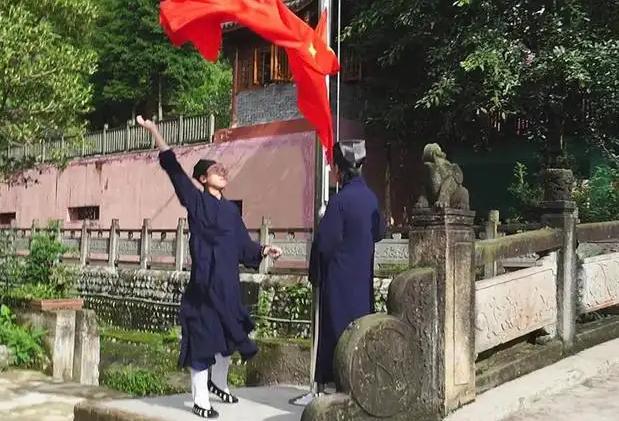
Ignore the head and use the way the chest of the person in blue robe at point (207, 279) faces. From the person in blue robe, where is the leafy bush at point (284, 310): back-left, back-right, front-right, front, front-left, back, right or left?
back-left

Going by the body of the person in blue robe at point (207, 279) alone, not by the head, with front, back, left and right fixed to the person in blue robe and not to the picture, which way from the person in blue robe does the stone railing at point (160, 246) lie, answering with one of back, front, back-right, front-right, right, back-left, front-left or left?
back-left

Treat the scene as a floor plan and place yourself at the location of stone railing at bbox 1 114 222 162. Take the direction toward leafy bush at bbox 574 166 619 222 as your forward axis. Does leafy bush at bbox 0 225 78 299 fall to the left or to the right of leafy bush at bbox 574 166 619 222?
right

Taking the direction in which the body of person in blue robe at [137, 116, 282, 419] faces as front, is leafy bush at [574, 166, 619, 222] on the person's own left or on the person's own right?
on the person's own left

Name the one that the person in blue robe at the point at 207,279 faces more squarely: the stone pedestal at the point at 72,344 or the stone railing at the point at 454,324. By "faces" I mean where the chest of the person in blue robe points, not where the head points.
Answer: the stone railing

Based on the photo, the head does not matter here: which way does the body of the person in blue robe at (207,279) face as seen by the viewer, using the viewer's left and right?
facing the viewer and to the right of the viewer

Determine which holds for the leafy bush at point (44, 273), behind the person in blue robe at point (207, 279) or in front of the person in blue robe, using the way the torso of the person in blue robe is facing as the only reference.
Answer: behind

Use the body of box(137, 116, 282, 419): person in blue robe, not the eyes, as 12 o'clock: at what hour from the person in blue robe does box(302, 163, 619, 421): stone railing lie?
The stone railing is roughly at 11 o'clock from the person in blue robe.

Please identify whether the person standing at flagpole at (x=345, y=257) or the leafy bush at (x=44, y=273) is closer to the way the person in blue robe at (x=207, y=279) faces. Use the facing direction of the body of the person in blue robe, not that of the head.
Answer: the person standing at flagpole

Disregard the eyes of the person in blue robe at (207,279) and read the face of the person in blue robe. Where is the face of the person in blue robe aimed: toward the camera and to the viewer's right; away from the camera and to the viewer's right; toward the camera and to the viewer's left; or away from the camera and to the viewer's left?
toward the camera and to the viewer's right
